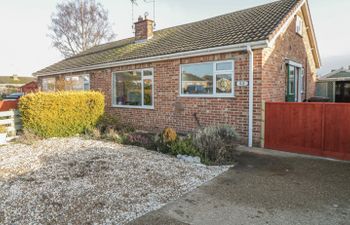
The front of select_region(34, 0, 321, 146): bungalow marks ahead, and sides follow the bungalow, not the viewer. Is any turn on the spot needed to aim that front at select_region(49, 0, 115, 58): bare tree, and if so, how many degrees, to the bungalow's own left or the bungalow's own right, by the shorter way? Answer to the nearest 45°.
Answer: approximately 90° to the bungalow's own right

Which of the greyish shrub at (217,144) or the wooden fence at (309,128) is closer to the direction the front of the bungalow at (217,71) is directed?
the greyish shrub

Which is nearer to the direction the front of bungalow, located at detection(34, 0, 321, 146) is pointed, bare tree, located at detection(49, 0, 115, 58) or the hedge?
the hedge

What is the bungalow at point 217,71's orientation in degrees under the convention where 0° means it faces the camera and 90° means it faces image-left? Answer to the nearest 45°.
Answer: approximately 45°

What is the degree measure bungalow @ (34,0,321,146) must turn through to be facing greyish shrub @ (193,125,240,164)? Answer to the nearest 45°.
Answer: approximately 45° to its left

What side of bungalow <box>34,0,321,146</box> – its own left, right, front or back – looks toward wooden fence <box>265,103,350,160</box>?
left

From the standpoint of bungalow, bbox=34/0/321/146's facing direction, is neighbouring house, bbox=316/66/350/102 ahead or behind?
behind
